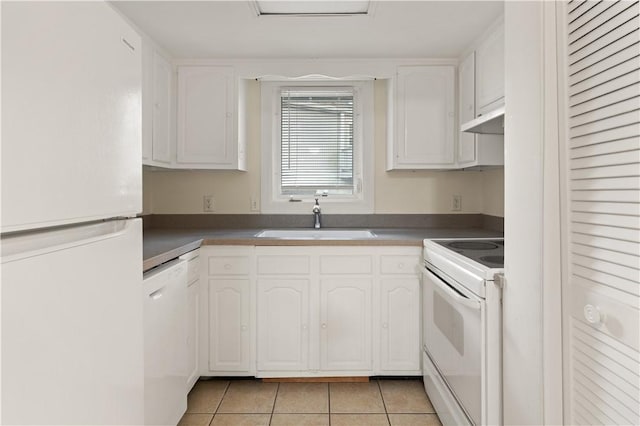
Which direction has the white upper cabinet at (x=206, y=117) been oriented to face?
toward the camera

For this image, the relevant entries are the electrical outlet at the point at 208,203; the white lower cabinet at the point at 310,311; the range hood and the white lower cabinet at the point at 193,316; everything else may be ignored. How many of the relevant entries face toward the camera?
2

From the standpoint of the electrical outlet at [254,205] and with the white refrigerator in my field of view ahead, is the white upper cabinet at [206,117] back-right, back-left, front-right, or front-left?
front-right

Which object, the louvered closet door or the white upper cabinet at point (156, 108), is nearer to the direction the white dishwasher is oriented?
the louvered closet door

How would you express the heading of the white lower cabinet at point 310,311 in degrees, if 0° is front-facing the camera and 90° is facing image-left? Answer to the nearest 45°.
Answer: approximately 0°

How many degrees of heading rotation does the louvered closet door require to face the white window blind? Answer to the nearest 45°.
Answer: approximately 90° to its right

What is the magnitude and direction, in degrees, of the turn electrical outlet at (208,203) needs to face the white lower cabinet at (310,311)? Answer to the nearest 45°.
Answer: approximately 45° to its left

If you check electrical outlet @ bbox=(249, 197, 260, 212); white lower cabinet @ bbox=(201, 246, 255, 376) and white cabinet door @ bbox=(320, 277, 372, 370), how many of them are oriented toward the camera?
3

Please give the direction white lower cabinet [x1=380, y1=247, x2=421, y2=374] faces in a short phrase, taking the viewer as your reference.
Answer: facing the viewer

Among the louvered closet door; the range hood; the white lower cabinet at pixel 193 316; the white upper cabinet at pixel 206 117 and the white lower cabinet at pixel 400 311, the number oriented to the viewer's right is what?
1

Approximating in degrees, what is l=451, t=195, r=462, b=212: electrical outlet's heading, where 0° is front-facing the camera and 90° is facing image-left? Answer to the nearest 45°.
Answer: approximately 0°

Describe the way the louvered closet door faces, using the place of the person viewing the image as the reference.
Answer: facing the viewer and to the left of the viewer

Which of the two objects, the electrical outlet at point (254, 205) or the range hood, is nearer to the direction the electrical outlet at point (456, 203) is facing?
the range hood
